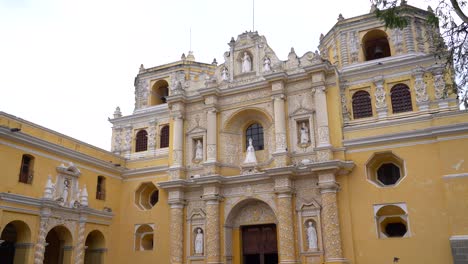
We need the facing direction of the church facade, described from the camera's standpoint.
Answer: facing the viewer and to the left of the viewer
